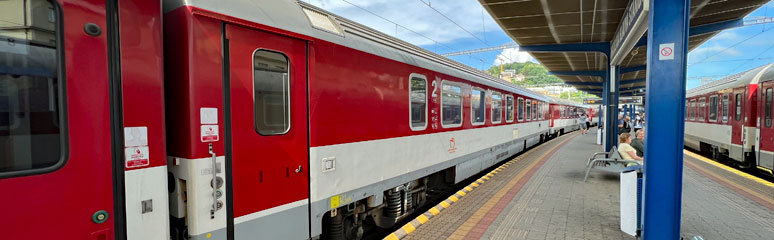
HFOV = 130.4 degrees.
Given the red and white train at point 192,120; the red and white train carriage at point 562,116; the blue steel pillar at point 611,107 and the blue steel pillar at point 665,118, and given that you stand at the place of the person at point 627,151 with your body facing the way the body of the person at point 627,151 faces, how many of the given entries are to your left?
2
